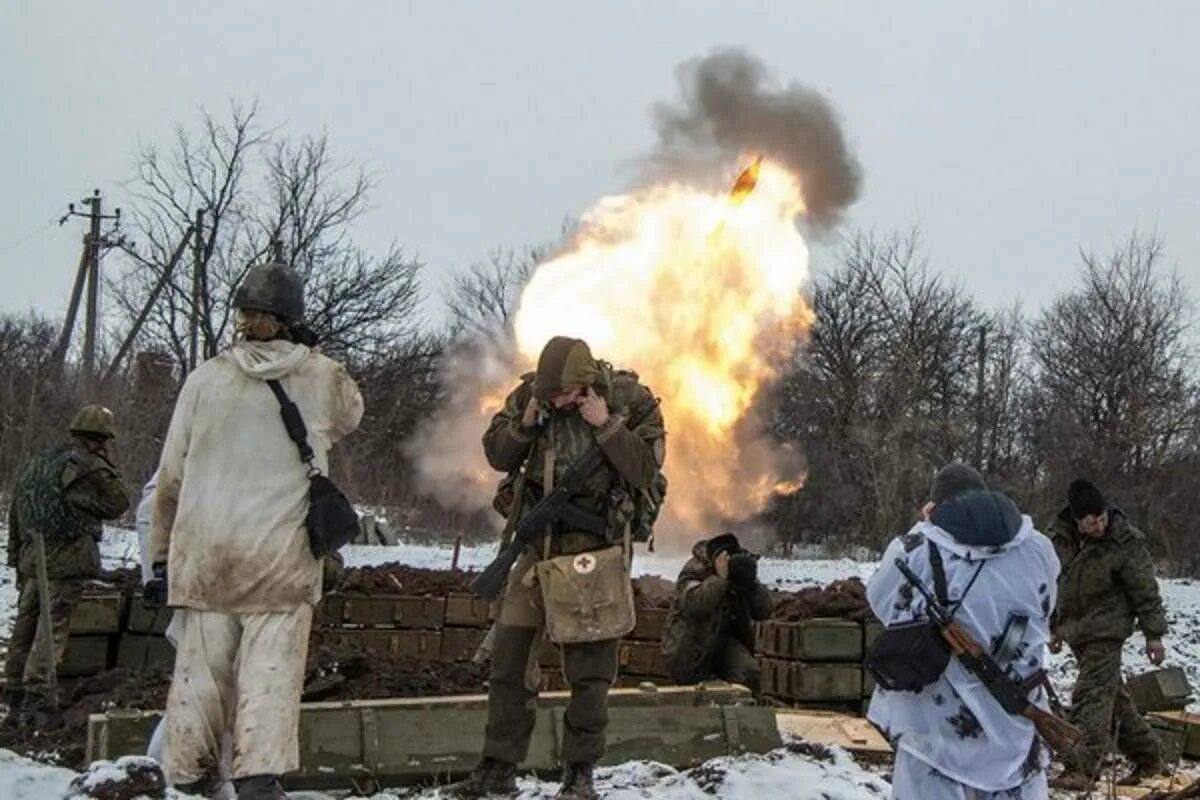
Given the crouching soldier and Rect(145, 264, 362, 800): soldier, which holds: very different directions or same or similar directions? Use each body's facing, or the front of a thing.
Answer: very different directions

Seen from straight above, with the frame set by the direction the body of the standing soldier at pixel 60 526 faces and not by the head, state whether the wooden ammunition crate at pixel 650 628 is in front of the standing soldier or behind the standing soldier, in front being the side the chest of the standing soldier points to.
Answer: in front

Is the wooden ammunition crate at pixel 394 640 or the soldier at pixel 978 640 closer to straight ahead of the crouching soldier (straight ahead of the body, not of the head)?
the soldier

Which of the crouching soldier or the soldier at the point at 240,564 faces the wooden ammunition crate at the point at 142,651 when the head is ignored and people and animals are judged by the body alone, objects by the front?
the soldier

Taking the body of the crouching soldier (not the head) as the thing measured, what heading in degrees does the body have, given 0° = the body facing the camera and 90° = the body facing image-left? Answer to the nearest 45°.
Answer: approximately 315°

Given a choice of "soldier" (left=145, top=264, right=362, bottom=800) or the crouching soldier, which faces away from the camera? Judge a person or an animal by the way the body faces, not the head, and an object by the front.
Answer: the soldier

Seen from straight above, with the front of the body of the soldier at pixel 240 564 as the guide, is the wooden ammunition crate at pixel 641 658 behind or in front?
in front

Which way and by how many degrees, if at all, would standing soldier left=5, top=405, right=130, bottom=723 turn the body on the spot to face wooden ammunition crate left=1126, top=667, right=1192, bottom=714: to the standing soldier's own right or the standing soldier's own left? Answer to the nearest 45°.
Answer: approximately 45° to the standing soldier's own right

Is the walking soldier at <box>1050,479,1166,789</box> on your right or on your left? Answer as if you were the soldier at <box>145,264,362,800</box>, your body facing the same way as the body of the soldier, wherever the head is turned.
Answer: on your right

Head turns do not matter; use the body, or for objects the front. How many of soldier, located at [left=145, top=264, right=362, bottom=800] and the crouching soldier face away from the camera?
1

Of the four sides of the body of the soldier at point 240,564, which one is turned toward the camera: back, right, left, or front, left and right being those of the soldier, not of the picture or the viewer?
back

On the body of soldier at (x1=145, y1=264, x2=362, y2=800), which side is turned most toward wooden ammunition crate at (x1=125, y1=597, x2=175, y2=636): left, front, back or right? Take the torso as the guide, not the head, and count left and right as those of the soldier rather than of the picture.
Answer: front
